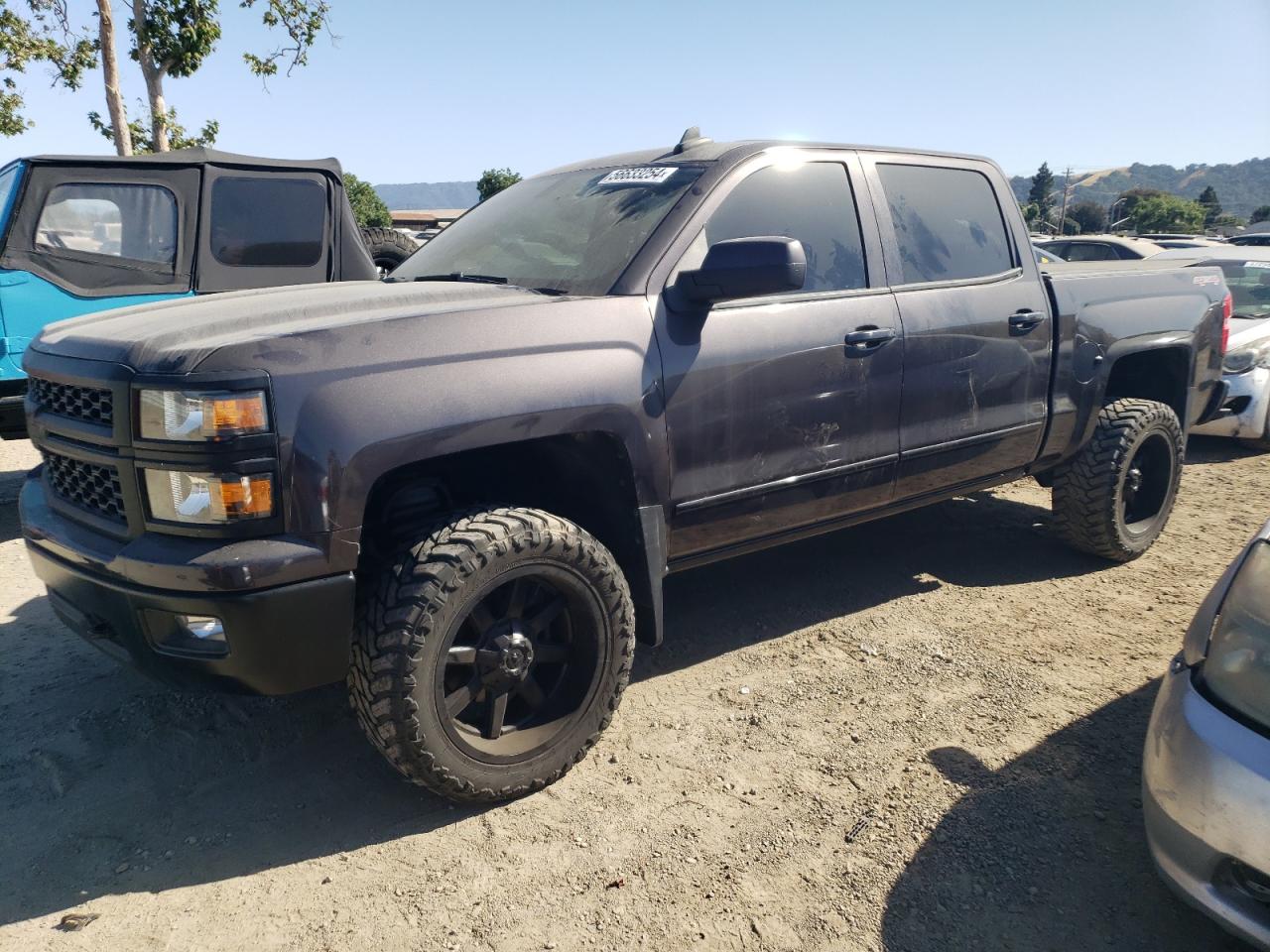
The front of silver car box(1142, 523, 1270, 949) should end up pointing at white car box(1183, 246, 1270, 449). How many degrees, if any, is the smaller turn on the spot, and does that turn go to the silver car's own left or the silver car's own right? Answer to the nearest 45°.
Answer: approximately 135° to the silver car's own right

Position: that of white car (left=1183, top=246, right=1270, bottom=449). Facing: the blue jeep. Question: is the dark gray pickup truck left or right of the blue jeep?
left

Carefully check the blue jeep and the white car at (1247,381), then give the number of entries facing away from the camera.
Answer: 0

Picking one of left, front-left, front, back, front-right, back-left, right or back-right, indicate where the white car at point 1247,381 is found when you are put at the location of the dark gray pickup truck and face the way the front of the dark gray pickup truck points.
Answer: back

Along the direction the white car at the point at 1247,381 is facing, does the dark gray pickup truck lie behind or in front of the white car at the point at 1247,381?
in front

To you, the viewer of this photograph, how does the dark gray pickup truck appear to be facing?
facing the viewer and to the left of the viewer

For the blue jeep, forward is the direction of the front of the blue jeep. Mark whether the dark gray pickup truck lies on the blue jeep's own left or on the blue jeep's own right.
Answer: on the blue jeep's own left

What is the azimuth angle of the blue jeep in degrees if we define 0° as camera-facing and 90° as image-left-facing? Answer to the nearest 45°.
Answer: approximately 90°
